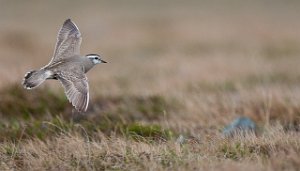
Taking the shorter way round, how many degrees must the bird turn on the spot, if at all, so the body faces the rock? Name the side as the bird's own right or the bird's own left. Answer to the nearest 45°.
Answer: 0° — it already faces it

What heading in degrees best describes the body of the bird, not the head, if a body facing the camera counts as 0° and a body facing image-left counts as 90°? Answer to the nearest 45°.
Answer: approximately 270°
